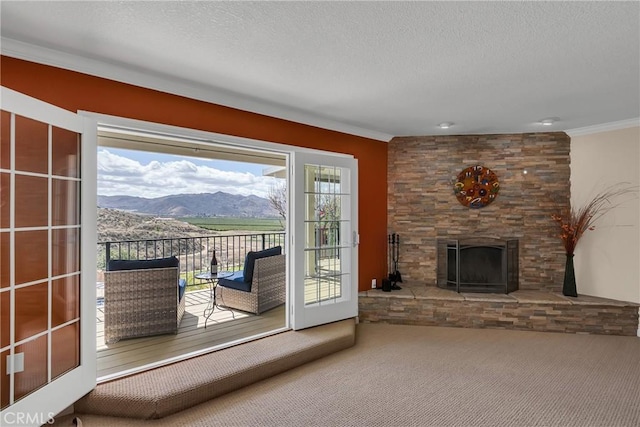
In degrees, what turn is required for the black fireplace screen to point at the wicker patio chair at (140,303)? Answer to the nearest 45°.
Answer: approximately 45° to its right

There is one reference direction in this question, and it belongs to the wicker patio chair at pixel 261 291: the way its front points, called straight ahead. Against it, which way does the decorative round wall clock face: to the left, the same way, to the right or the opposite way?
to the left

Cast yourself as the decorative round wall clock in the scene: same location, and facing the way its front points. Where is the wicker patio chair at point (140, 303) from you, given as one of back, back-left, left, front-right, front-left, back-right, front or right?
front-right

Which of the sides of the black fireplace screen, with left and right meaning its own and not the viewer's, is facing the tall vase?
left

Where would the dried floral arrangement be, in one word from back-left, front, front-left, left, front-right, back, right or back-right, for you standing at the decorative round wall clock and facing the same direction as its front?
left

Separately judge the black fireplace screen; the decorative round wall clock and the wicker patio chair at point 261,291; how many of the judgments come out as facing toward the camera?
2

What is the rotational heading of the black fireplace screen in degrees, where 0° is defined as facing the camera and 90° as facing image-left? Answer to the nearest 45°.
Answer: approximately 0°

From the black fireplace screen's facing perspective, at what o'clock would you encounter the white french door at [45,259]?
The white french door is roughly at 1 o'clock from the black fireplace screen.
